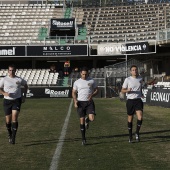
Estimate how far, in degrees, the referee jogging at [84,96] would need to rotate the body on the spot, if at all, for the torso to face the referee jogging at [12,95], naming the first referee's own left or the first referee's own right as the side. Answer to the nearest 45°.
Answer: approximately 90° to the first referee's own right

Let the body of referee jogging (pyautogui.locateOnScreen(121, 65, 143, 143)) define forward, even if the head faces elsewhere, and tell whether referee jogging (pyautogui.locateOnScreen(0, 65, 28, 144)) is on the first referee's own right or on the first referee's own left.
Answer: on the first referee's own right

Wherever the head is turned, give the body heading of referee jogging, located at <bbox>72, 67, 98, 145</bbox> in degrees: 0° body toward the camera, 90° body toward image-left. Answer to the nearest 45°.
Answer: approximately 0°

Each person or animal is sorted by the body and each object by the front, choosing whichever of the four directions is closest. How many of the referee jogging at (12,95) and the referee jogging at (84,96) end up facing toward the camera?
2

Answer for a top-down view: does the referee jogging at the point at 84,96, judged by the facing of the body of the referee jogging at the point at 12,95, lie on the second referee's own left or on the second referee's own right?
on the second referee's own left
